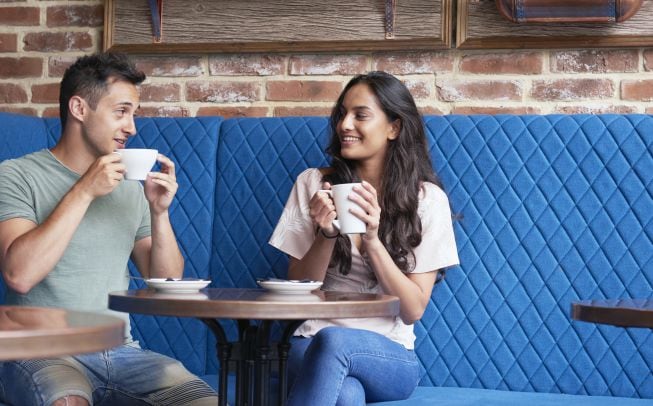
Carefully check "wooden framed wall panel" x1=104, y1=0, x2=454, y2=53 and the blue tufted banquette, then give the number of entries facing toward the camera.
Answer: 2

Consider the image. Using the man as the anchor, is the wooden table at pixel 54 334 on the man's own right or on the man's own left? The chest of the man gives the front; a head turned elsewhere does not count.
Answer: on the man's own right

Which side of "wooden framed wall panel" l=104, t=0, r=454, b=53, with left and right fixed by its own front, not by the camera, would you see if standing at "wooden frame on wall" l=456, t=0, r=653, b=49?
left
